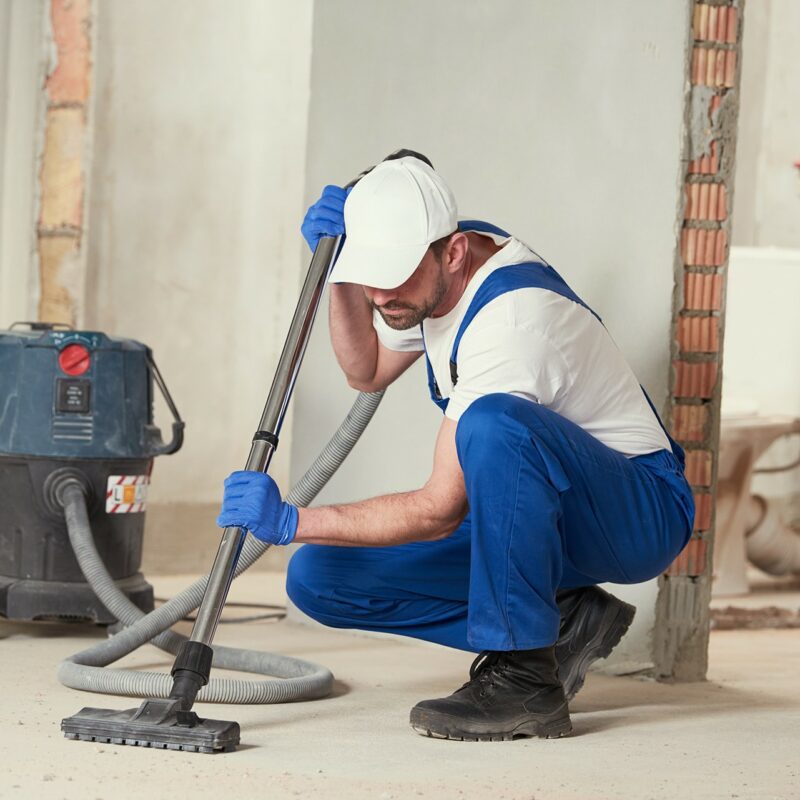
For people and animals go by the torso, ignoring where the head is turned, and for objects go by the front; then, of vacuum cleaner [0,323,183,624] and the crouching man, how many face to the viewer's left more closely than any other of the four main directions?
1

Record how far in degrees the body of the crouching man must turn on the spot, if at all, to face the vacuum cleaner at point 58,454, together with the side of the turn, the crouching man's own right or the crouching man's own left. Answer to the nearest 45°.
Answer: approximately 45° to the crouching man's own right

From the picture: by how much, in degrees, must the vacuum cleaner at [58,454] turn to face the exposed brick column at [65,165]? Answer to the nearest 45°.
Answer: approximately 180°

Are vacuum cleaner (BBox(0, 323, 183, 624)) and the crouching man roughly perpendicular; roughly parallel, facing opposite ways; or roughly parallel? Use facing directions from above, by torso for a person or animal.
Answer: roughly perpendicular

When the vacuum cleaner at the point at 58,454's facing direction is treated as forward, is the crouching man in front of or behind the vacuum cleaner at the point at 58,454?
in front

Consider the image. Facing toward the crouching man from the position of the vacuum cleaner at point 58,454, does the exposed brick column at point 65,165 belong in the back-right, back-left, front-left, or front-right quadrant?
back-left

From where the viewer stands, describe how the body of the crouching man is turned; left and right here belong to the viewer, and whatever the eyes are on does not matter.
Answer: facing to the left of the viewer
